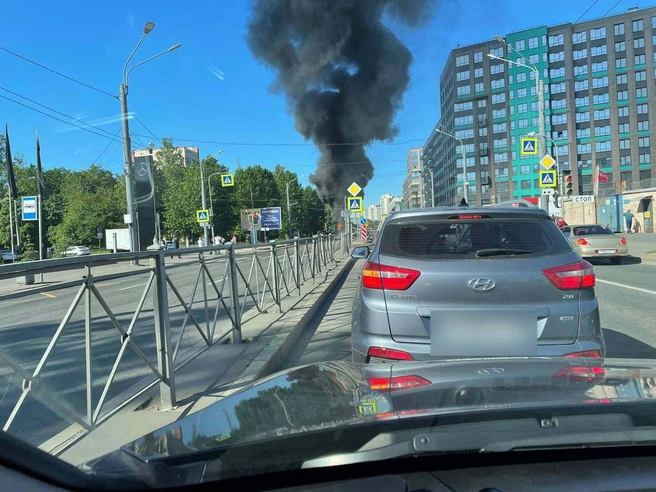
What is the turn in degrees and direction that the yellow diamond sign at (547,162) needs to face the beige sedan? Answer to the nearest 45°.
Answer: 0° — it already faces it

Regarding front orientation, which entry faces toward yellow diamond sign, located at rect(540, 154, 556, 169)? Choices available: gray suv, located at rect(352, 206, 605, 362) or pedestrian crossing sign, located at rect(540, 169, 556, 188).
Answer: the gray suv

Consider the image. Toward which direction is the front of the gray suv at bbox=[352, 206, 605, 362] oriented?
away from the camera

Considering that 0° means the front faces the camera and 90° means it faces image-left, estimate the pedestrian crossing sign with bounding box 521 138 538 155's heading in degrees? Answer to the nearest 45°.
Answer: approximately 0°

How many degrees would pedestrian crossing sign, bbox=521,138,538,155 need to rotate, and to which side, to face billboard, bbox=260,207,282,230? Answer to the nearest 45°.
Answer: approximately 135° to its right

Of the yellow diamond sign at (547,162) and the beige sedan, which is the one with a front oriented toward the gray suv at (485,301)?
the yellow diamond sign
